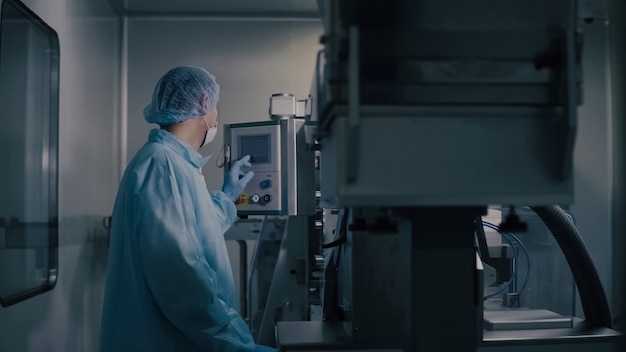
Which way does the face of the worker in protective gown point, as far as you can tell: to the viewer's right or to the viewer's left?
to the viewer's right

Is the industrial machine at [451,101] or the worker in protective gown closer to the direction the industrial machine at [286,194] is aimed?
the worker in protective gown

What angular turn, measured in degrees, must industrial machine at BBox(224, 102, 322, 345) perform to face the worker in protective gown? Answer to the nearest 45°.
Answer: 0° — it already faces them

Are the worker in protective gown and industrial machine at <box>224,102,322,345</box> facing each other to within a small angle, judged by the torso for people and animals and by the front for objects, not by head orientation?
yes

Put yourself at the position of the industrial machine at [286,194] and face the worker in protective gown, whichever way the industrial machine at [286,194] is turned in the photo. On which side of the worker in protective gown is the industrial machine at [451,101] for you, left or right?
left

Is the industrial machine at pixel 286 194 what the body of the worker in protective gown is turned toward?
yes

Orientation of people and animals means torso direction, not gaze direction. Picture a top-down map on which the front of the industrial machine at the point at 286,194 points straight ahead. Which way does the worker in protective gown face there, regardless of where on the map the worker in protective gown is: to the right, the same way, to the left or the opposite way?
the opposite way

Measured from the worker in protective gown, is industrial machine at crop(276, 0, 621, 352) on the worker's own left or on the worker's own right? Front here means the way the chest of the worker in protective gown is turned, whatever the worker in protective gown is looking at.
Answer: on the worker's own right

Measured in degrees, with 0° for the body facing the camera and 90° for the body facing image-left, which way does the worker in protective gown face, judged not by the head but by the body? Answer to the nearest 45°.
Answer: approximately 225°
